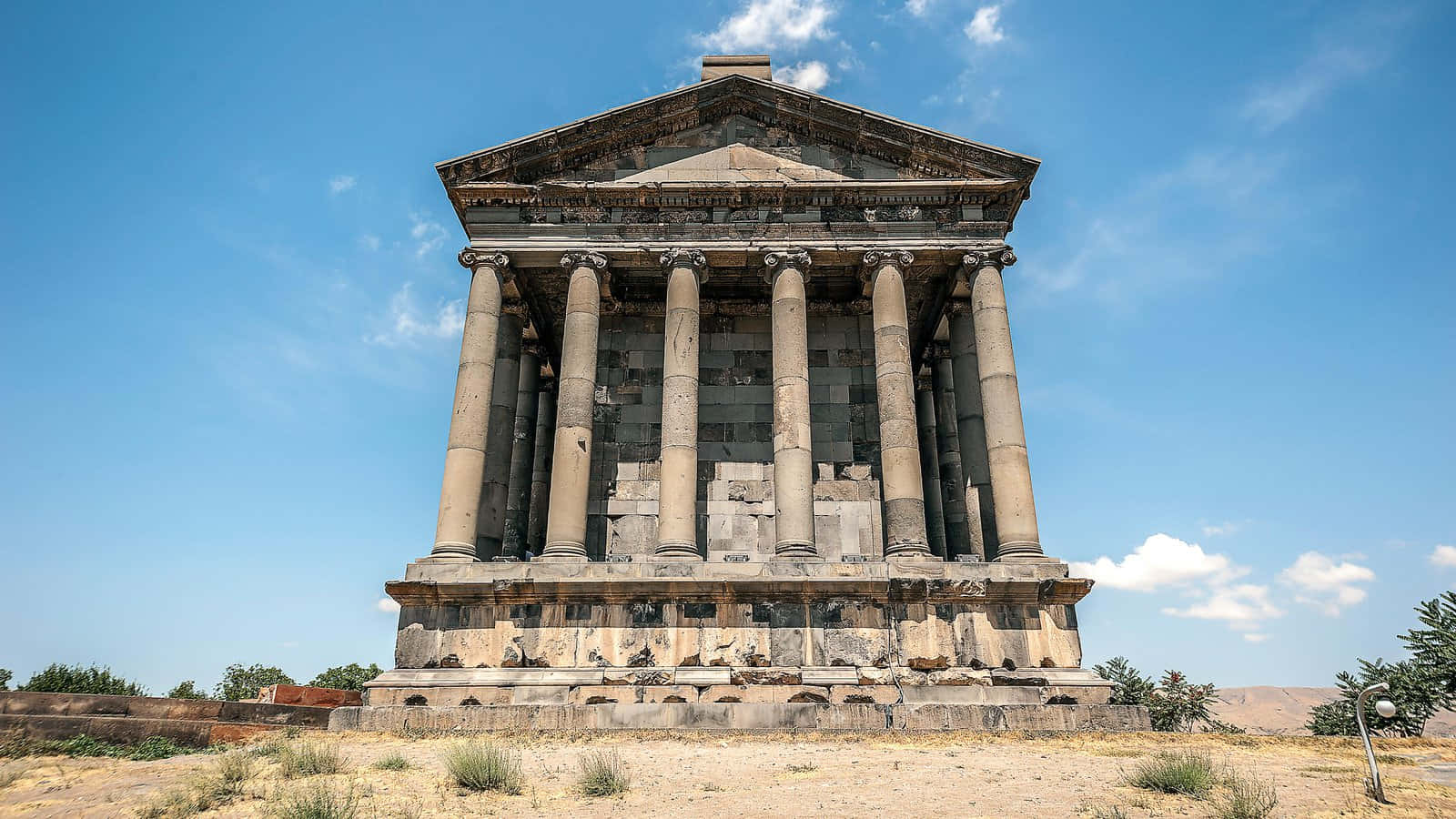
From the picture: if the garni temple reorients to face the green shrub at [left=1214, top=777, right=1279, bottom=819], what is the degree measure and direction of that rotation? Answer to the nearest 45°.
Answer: approximately 135° to its right

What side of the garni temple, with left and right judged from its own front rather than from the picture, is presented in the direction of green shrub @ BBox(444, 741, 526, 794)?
back

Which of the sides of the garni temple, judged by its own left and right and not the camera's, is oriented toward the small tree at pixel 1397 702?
right

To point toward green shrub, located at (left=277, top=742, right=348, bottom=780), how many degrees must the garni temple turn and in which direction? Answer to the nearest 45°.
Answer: approximately 135° to its left

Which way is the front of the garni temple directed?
away from the camera

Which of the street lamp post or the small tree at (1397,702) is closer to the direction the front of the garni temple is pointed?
the small tree

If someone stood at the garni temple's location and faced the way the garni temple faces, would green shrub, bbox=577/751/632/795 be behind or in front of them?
behind

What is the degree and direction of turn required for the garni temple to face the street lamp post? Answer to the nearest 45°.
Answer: approximately 135° to its right
